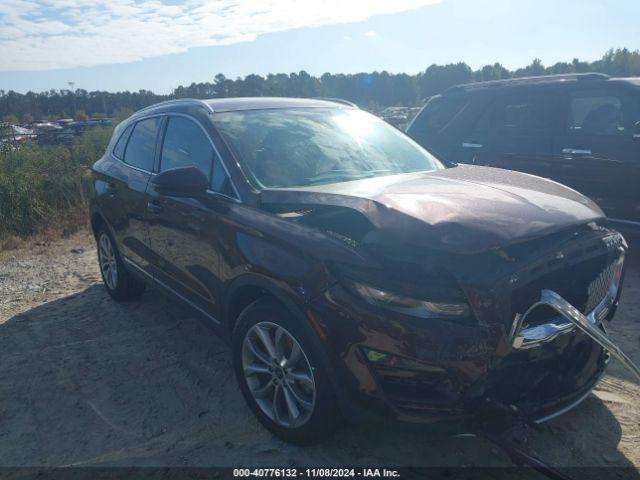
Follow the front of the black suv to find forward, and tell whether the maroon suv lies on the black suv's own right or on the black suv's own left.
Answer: on the black suv's own right

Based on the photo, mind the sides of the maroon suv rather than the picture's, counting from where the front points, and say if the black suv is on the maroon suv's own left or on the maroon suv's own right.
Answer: on the maroon suv's own left

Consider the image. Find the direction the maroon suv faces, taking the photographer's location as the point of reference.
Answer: facing the viewer and to the right of the viewer
